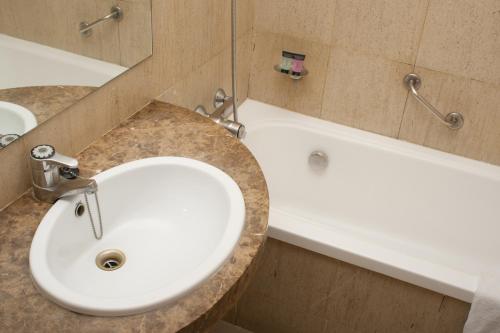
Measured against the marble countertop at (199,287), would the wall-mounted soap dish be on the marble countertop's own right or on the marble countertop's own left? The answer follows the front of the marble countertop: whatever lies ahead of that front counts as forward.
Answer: on the marble countertop's own left

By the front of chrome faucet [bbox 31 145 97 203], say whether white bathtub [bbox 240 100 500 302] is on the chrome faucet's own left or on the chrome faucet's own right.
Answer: on the chrome faucet's own left

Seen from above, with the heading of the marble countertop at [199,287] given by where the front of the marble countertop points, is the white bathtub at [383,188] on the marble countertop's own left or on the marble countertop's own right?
on the marble countertop's own left

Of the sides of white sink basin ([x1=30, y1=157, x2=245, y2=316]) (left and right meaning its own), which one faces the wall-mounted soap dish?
left

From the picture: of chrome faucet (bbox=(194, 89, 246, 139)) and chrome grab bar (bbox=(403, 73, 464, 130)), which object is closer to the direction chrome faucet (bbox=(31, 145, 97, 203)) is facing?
the chrome grab bar

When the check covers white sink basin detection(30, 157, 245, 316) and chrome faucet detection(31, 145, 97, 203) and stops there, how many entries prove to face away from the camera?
0

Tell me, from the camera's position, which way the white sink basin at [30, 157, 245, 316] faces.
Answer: facing the viewer and to the right of the viewer

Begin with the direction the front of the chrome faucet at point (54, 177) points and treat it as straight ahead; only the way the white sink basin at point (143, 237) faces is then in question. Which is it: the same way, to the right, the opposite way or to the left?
the same way

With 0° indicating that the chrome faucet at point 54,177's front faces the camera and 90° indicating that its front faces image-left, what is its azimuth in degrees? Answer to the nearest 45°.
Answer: approximately 315°

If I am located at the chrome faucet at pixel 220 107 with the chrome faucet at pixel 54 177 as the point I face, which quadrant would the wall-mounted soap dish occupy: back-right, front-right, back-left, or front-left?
back-left

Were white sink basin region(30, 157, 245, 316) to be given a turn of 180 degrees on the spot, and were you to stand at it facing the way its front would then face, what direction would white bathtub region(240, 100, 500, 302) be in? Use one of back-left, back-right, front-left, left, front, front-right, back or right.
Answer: right

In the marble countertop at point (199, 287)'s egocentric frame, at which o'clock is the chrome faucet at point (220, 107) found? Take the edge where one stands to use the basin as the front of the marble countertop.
The chrome faucet is roughly at 8 o'clock from the marble countertop.
